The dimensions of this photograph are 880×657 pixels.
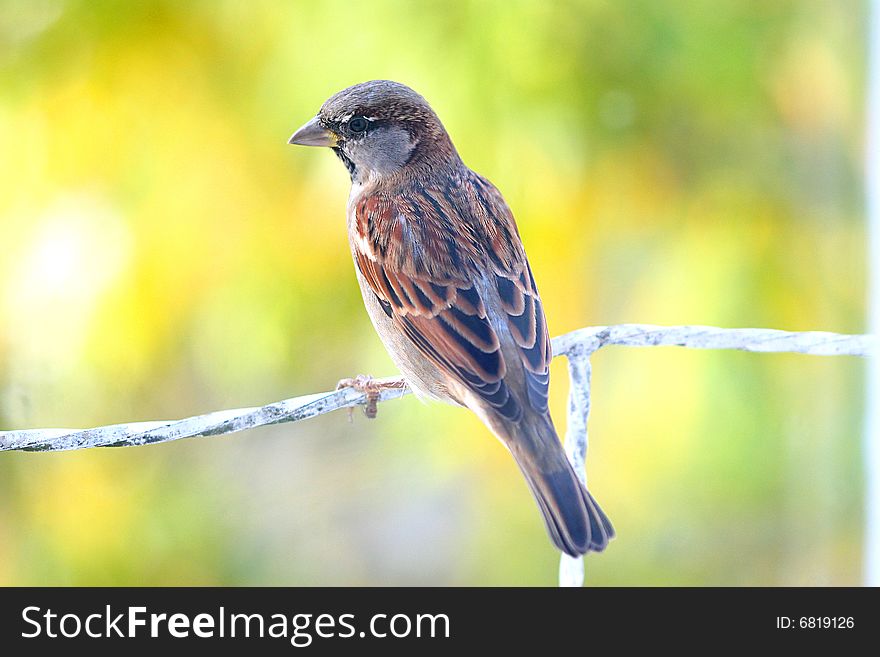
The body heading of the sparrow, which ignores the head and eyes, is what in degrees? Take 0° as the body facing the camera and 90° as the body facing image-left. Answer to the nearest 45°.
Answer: approximately 135°
